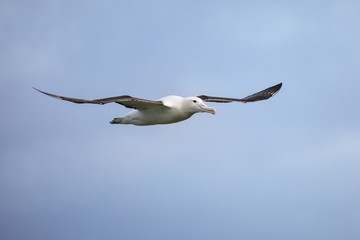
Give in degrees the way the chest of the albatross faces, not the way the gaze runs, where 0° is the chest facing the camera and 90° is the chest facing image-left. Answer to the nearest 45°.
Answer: approximately 315°
